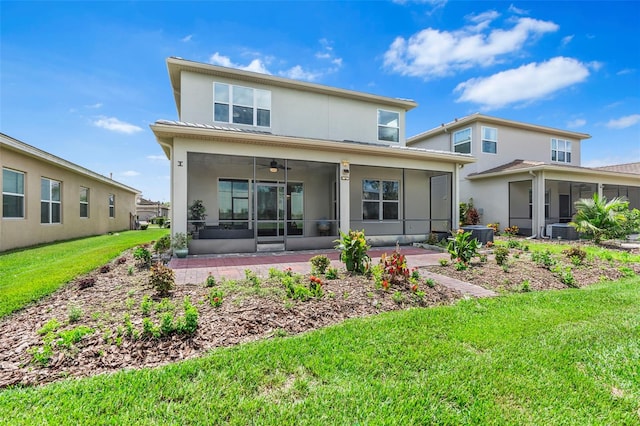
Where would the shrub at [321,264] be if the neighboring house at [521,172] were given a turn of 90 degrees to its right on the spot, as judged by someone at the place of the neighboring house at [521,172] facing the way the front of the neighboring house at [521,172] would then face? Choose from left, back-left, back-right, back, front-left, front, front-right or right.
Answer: back-right

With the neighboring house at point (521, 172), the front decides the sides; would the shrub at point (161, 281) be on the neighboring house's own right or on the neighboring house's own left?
on the neighboring house's own left

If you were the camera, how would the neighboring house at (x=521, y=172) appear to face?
facing away from the viewer and to the left of the viewer

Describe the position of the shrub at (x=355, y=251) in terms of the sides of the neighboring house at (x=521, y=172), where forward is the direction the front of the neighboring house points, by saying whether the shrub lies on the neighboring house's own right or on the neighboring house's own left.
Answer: on the neighboring house's own left

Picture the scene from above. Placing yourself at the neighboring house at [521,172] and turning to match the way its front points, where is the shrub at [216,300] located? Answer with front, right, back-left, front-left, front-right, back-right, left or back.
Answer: back-left

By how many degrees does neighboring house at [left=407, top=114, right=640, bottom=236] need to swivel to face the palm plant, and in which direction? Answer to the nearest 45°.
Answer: approximately 180°

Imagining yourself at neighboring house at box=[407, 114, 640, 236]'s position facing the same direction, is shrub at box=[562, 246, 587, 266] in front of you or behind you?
behind
